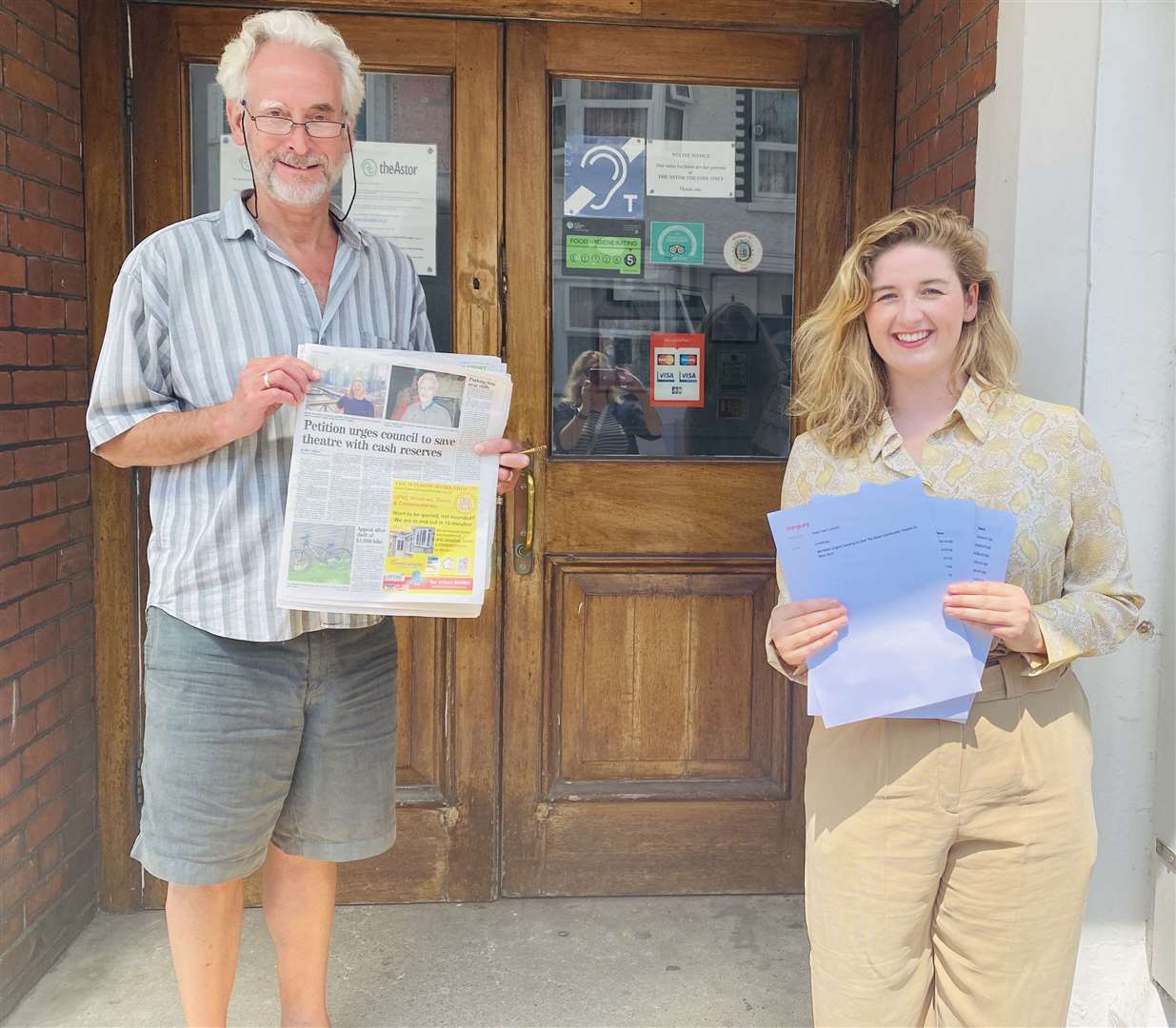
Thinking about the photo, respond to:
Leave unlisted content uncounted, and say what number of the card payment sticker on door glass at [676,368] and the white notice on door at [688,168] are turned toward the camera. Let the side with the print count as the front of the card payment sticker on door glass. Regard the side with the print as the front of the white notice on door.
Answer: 2

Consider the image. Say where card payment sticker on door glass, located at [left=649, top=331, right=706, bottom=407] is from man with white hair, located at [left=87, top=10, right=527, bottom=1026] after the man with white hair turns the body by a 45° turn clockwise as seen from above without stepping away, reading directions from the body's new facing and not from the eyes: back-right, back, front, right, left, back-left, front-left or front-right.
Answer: back-left

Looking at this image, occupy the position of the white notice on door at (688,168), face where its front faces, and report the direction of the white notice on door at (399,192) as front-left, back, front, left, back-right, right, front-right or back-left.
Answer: right

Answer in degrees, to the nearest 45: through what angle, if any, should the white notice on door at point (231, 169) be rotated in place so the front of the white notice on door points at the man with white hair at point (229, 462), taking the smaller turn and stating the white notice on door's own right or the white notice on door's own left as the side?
0° — it already faces them

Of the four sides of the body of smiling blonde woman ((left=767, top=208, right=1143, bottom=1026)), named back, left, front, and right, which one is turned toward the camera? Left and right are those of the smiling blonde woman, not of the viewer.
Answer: front

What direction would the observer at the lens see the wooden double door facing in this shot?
facing the viewer

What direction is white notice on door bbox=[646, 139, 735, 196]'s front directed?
toward the camera

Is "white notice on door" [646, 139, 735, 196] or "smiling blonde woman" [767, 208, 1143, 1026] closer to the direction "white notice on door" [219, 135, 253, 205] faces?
the smiling blonde woman

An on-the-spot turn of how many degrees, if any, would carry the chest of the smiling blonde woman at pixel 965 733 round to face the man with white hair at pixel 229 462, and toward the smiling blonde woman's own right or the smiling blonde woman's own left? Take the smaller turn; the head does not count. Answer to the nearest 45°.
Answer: approximately 90° to the smiling blonde woman's own right

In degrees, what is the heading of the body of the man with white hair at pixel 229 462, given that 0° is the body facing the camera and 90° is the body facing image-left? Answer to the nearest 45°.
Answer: approximately 315°

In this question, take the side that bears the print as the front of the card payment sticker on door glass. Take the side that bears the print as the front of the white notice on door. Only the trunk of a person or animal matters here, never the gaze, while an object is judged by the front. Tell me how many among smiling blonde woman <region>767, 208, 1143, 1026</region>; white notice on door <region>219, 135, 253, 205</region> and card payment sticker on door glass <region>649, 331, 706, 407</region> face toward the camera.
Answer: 3

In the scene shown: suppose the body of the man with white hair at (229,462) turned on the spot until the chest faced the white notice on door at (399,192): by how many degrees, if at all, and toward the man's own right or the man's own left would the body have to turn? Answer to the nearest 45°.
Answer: approximately 135° to the man's own left
